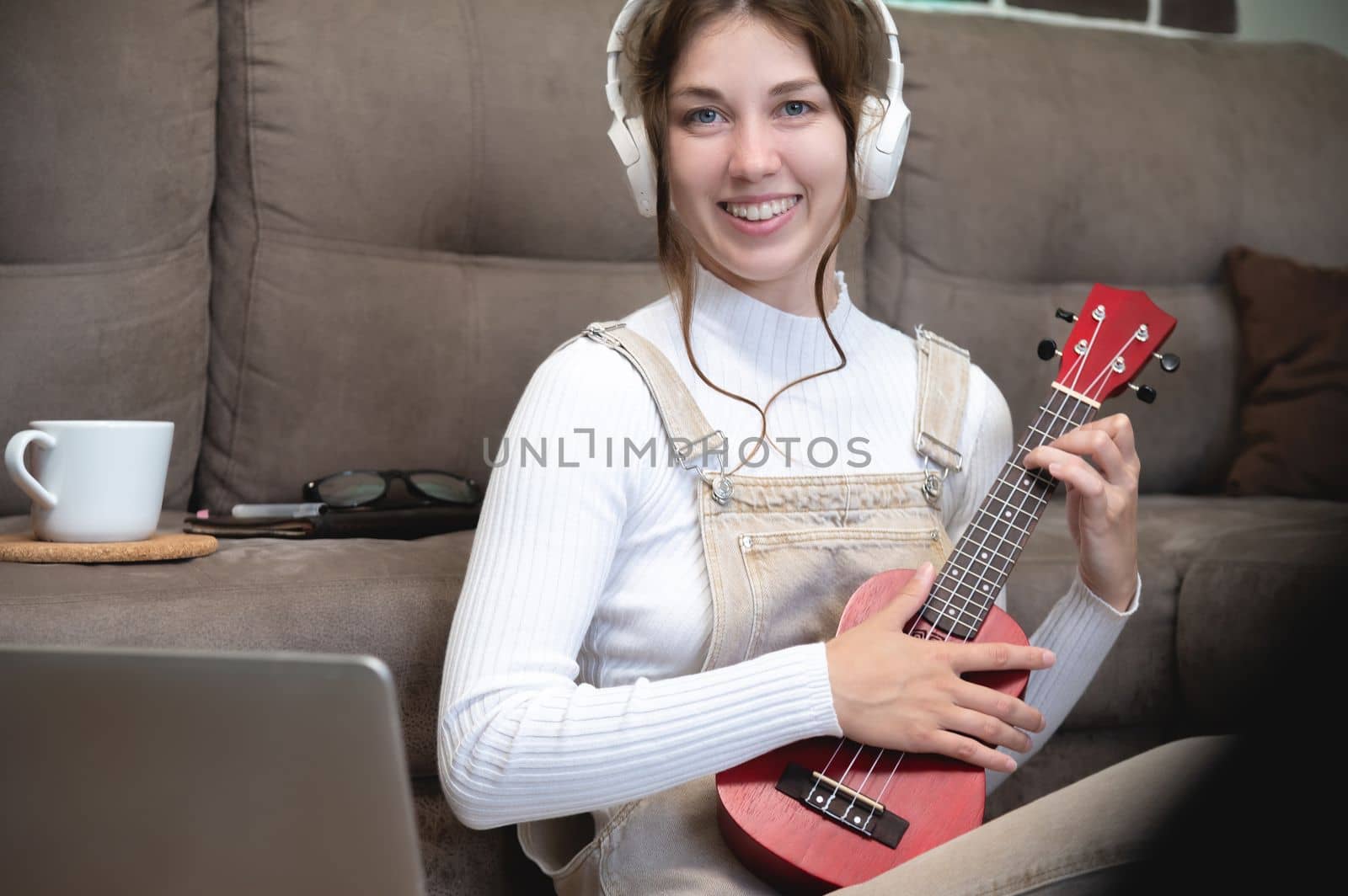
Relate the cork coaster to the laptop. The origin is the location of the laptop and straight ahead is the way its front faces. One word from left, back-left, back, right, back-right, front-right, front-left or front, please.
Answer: front

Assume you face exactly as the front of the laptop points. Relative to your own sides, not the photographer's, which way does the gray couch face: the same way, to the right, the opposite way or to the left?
the opposite way

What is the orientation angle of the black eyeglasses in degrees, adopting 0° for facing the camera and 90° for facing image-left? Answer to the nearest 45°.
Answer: approximately 0°

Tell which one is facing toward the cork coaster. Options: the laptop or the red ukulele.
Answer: the laptop

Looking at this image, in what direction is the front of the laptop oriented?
away from the camera

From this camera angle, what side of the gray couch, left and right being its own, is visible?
front

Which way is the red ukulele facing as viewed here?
toward the camera

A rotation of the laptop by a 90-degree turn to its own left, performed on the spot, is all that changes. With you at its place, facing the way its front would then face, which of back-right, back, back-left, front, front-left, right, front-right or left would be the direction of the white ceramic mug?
right

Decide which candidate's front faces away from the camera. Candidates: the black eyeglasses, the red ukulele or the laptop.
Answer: the laptop

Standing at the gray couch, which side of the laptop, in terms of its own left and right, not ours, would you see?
front

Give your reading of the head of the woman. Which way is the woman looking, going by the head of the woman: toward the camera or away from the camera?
toward the camera

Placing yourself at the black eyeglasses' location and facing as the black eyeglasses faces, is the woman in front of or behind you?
in front
